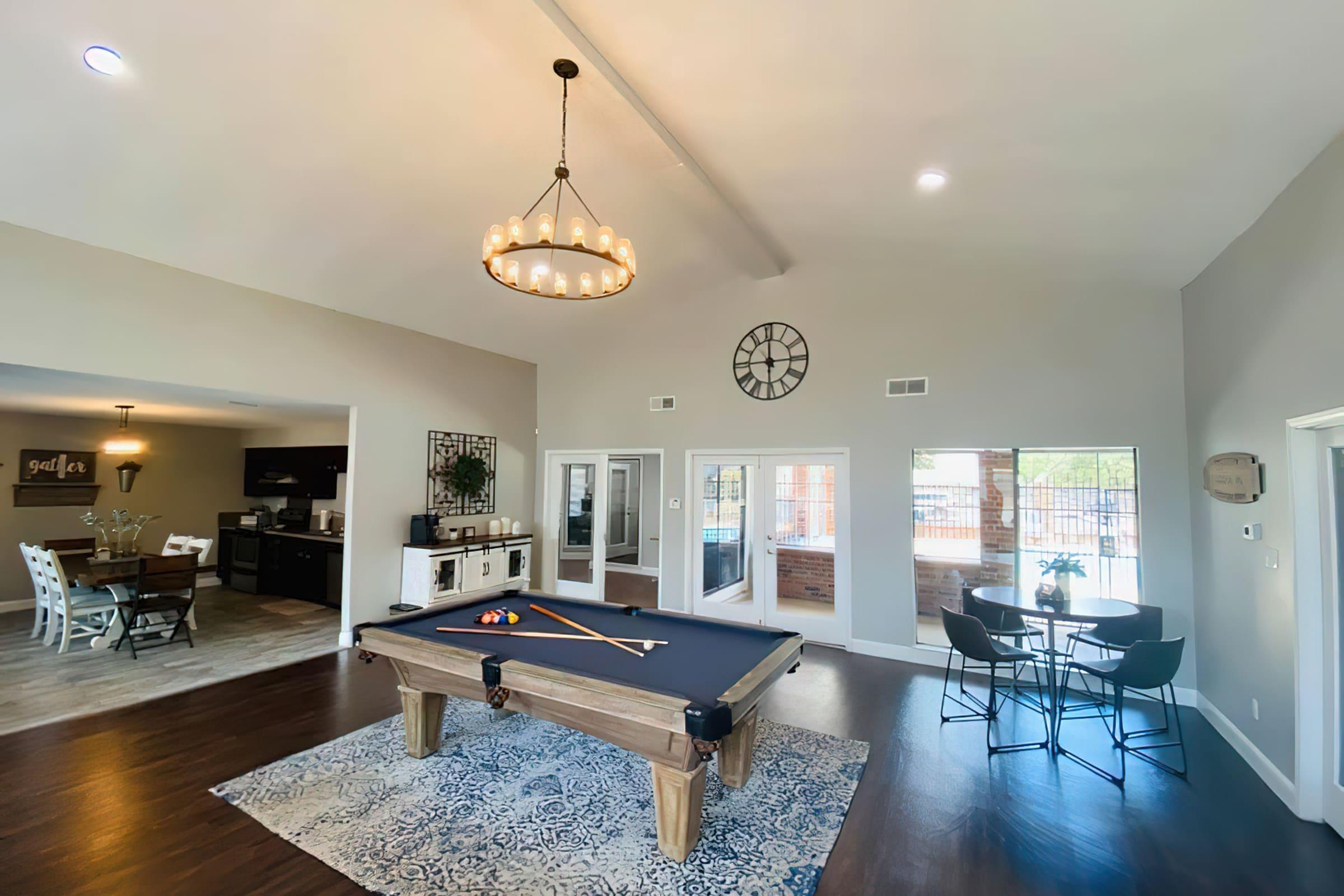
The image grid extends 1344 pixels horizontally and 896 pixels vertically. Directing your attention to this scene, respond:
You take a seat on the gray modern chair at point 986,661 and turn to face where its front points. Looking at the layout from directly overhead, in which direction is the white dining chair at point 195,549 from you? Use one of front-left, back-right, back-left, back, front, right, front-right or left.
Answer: back-left

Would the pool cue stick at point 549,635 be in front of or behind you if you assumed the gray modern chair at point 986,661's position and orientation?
behind

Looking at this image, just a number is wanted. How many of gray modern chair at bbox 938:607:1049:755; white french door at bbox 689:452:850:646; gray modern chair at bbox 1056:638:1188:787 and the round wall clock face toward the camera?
2

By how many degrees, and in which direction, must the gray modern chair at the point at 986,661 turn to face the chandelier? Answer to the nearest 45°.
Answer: approximately 180°

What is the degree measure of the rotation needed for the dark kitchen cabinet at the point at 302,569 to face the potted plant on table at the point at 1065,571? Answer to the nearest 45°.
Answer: approximately 90° to its left

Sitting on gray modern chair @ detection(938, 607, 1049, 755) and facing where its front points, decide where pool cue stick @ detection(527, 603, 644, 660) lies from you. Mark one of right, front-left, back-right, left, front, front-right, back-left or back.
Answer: back

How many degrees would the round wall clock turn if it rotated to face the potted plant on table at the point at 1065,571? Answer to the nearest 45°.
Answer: approximately 45° to its left

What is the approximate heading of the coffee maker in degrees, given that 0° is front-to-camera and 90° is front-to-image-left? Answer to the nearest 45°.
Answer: approximately 315°

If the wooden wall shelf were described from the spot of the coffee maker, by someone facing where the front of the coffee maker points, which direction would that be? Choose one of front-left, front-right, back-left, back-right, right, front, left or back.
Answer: back

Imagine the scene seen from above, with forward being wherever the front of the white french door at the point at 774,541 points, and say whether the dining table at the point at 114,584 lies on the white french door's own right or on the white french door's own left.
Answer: on the white french door's own right

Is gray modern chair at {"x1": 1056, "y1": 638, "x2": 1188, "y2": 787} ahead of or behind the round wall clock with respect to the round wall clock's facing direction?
ahead
